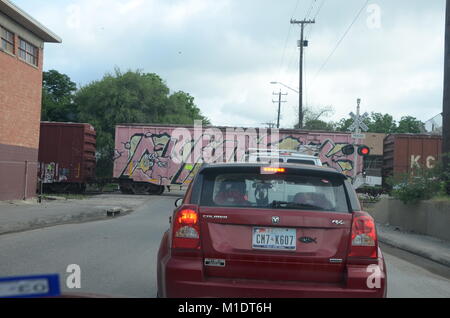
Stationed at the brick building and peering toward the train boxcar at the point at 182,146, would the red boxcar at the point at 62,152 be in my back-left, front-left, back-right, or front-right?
front-left

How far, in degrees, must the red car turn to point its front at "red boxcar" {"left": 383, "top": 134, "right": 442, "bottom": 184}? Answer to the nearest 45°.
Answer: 0° — it already faces it

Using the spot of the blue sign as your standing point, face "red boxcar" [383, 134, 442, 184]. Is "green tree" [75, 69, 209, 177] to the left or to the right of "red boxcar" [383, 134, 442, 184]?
left

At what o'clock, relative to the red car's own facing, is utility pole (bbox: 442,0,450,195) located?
The utility pole is roughly at 1 o'clock from the red car.

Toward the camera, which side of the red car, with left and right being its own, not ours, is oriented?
back

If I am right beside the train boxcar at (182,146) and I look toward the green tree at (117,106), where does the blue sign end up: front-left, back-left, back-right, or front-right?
back-left

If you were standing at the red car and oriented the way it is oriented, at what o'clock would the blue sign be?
The blue sign is roughly at 7 o'clock from the red car.

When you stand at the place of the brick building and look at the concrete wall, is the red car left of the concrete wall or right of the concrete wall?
right

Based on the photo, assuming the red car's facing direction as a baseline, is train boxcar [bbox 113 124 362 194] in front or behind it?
in front

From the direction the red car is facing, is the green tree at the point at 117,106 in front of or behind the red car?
in front

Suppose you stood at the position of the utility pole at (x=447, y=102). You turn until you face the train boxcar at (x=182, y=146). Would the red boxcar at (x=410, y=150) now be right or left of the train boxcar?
right
